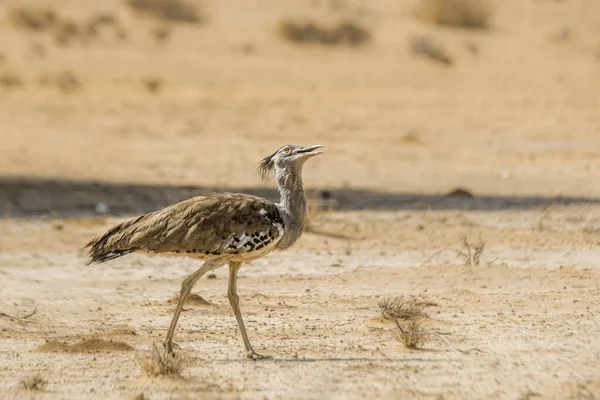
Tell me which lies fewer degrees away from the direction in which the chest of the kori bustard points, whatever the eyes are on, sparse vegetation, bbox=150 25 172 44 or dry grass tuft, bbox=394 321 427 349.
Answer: the dry grass tuft

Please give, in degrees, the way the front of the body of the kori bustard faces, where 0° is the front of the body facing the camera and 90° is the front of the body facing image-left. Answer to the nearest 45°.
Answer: approximately 270°

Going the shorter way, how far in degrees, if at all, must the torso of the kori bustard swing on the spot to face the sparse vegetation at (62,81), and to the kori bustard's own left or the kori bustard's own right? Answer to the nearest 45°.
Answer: approximately 90° to the kori bustard's own left

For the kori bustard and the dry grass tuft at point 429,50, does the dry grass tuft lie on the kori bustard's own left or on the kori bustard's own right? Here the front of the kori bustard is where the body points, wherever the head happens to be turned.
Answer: on the kori bustard's own left

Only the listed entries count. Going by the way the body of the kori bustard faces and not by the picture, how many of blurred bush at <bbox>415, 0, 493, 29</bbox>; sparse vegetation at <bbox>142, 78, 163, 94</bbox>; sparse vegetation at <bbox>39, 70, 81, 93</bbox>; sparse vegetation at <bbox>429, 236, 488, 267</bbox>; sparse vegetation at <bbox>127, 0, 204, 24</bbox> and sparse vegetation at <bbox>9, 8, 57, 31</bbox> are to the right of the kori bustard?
0

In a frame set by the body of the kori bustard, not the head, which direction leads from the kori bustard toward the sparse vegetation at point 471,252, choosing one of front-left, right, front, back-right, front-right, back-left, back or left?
front-left

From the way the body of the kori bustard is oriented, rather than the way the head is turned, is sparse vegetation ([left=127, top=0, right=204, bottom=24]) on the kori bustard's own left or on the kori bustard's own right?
on the kori bustard's own left

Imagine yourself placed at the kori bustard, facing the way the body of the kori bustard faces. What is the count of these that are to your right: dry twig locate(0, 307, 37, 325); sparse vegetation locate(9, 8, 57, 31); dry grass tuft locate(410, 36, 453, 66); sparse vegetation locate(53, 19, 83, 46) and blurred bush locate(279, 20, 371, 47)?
0

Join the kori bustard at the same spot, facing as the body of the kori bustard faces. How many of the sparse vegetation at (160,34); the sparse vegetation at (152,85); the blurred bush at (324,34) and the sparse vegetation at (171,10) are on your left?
4

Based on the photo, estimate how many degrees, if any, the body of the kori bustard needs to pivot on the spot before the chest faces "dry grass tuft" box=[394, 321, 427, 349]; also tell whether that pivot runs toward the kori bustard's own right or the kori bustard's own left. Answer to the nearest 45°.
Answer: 0° — it already faces it

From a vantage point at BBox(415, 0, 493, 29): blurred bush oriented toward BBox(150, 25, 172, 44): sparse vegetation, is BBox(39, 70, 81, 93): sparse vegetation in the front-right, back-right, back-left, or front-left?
front-left

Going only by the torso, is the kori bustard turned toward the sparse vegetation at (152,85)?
no

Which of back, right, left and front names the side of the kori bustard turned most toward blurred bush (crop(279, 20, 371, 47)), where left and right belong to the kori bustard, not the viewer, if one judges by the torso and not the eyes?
left

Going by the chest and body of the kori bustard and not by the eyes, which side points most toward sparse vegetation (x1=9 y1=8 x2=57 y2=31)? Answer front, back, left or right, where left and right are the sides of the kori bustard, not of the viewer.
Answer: left

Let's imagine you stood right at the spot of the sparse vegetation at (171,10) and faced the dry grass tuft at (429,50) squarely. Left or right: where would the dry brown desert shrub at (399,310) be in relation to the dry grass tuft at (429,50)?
right
